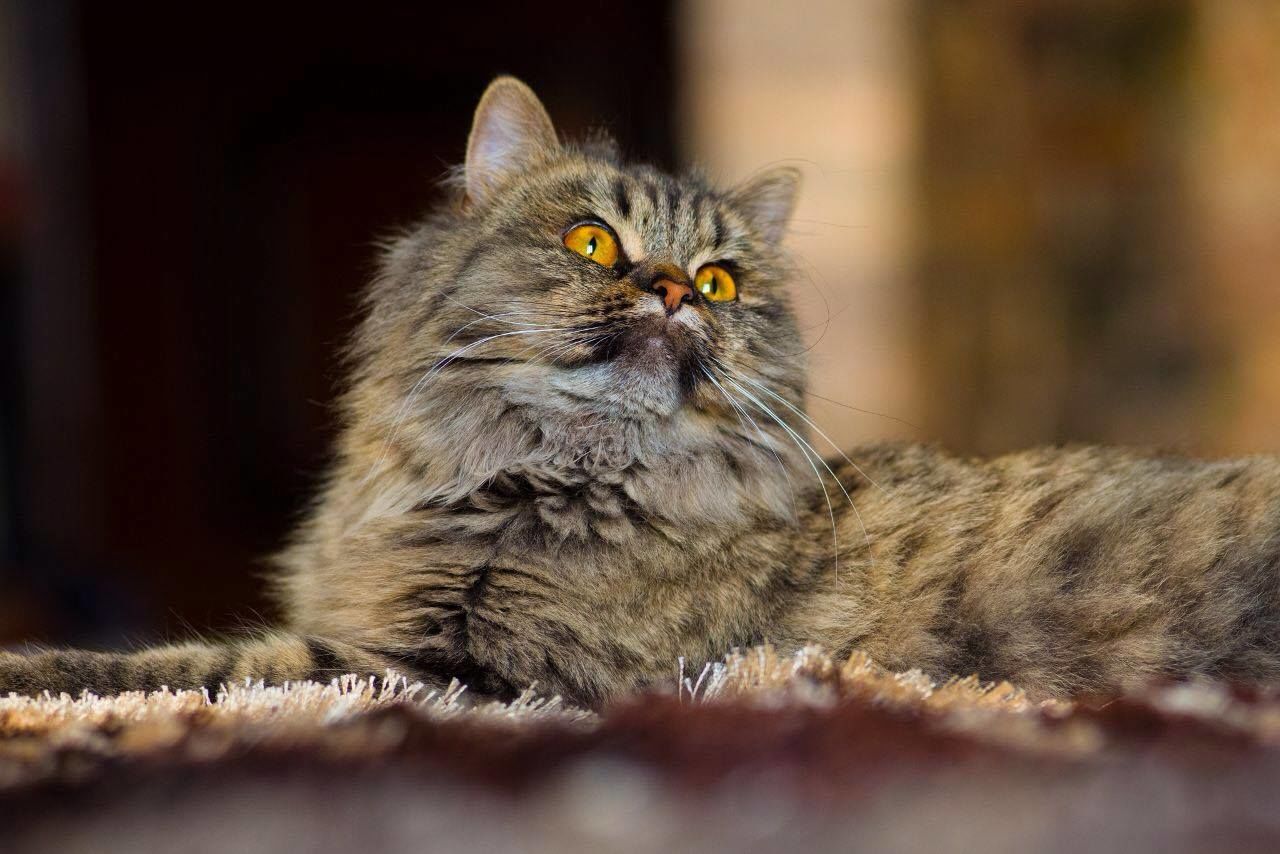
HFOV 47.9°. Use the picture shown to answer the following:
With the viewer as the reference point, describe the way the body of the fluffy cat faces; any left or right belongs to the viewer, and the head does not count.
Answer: facing the viewer and to the left of the viewer
